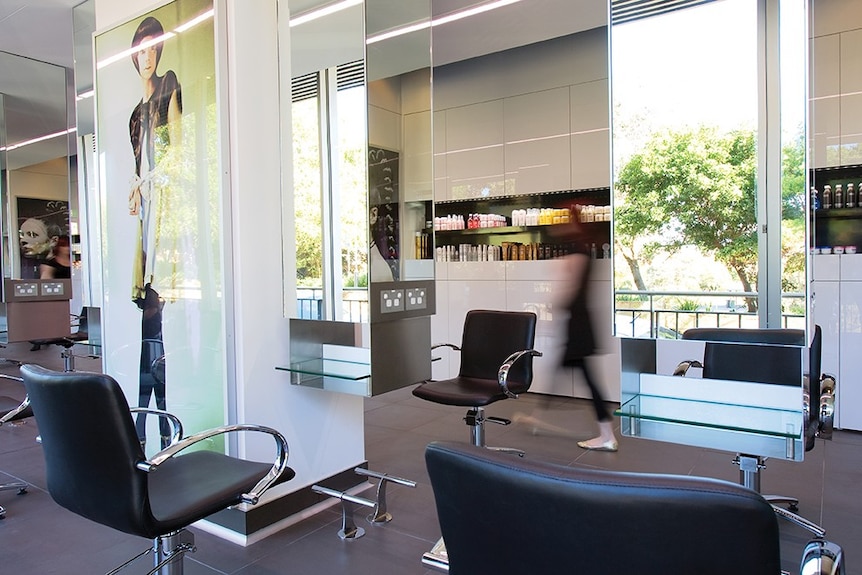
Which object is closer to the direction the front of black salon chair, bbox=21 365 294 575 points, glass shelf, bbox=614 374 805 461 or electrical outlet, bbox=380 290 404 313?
the electrical outlet

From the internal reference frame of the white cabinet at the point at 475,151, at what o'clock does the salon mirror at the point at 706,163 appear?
The salon mirror is roughly at 10 o'clock from the white cabinet.

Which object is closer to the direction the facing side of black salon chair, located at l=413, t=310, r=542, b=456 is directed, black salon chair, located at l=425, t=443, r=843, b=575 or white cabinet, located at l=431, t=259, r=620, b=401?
the black salon chair

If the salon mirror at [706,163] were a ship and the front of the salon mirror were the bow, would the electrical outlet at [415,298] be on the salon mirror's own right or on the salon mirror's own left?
on the salon mirror's own right

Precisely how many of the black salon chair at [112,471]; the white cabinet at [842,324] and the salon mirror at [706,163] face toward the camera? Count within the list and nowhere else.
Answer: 2

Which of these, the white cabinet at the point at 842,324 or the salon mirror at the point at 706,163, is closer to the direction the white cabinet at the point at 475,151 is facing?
the salon mirror

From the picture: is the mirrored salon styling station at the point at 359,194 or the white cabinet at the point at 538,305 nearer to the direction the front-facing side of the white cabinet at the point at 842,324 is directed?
the mirrored salon styling station
